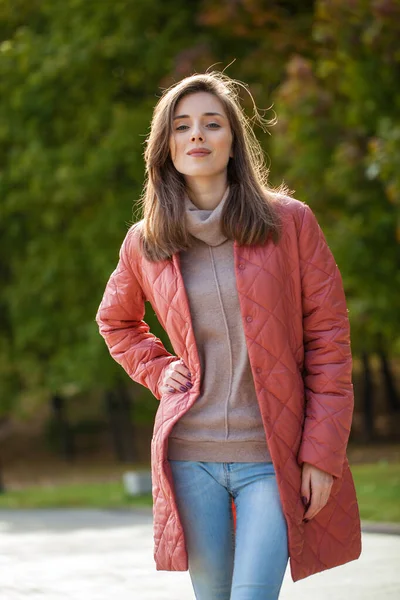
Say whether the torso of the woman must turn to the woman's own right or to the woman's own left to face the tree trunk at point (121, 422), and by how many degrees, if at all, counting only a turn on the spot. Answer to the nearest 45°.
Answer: approximately 180°

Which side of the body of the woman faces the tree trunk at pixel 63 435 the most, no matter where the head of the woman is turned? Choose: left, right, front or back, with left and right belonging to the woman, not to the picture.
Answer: back

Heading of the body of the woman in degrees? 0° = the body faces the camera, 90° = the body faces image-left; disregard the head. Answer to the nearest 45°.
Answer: approximately 0°

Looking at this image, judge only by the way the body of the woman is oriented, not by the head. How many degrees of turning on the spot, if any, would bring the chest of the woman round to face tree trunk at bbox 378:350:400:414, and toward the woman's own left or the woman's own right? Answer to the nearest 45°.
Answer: approximately 180°
